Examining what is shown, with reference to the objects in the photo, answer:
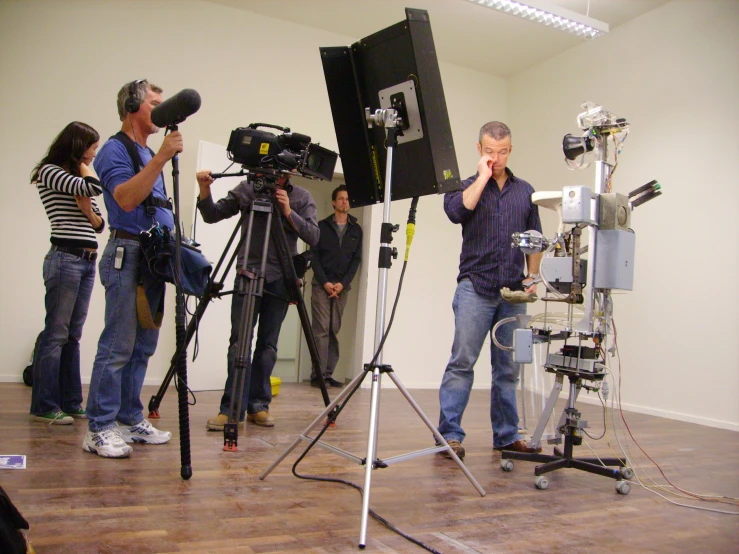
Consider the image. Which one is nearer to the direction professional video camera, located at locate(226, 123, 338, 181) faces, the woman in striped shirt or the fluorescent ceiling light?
the fluorescent ceiling light

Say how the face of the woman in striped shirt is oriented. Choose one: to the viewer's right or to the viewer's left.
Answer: to the viewer's right

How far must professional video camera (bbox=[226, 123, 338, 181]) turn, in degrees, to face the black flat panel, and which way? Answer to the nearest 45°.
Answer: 0° — it already faces it

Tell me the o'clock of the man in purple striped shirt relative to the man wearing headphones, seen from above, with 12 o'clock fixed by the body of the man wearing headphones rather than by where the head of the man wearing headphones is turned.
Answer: The man in purple striped shirt is roughly at 12 o'clock from the man wearing headphones.

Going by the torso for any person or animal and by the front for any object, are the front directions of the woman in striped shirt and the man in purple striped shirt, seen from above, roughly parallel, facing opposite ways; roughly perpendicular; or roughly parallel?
roughly perpendicular

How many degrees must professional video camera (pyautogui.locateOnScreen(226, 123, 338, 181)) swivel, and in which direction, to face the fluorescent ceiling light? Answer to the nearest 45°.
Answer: approximately 90° to its left

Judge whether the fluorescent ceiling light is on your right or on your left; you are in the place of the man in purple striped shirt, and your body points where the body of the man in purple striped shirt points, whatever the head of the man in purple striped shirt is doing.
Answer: on your left

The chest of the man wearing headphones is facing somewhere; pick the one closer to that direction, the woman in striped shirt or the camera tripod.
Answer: the camera tripod

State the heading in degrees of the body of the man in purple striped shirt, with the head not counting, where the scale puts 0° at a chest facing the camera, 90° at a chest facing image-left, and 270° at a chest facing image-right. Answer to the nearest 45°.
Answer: approximately 315°

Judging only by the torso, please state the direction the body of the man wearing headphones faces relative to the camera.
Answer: to the viewer's right

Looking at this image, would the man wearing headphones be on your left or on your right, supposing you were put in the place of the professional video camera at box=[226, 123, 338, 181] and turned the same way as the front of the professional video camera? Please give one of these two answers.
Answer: on your right

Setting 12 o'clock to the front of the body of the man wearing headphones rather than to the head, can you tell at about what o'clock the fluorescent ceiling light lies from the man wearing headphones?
The fluorescent ceiling light is roughly at 11 o'clock from the man wearing headphones.

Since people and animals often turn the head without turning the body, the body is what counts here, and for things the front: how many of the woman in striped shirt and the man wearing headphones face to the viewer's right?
2

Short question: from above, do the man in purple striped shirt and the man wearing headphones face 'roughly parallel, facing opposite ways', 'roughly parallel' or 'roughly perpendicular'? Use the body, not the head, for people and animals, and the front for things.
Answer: roughly perpendicular

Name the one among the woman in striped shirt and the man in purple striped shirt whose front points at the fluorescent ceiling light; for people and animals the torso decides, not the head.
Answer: the woman in striped shirt

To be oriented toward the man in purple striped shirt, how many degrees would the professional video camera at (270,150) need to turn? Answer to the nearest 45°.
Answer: approximately 45° to its left

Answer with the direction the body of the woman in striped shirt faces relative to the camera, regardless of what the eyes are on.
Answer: to the viewer's right

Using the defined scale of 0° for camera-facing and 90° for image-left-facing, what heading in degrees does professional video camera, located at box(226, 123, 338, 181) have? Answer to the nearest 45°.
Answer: approximately 315°

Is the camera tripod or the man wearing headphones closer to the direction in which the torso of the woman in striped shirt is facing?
the camera tripod
